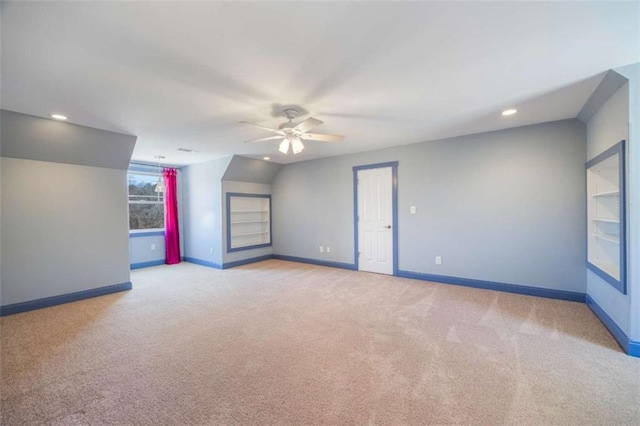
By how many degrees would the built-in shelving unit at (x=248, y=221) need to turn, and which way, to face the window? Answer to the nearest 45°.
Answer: approximately 135° to its right

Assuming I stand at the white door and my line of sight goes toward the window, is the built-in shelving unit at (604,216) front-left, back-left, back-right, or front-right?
back-left

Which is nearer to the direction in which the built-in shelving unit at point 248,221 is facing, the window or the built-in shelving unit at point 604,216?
the built-in shelving unit

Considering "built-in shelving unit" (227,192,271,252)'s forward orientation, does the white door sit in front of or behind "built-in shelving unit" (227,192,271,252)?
in front

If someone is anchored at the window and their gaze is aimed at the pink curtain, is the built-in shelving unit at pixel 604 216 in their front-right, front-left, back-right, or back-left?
front-right

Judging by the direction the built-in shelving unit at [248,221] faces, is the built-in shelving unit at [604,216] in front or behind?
in front

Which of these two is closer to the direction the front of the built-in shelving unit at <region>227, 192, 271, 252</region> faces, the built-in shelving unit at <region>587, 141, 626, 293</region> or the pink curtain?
the built-in shelving unit

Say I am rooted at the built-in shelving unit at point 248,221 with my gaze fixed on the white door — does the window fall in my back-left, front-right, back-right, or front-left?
back-right

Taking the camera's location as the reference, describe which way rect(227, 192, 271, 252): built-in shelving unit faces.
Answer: facing the viewer and to the right of the viewer
